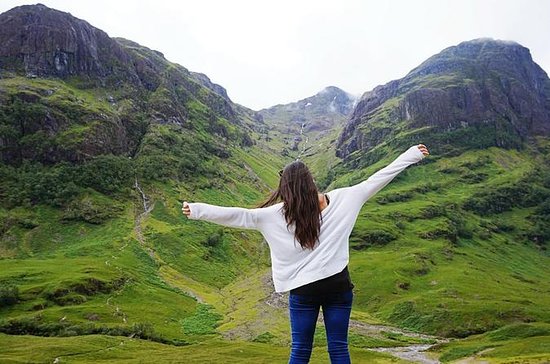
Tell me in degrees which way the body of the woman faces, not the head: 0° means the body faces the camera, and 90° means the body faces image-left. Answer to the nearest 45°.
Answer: approximately 180°

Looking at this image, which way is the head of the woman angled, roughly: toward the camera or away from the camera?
away from the camera
